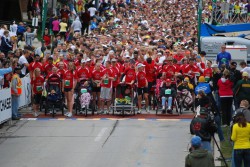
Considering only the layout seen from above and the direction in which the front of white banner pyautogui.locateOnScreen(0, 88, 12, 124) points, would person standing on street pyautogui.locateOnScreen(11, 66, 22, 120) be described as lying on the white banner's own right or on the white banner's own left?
on the white banner's own left

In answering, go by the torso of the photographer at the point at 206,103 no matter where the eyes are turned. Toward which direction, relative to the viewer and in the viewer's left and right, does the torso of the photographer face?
facing to the left of the viewer

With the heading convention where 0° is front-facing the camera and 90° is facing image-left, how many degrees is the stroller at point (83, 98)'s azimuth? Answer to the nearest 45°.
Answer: approximately 0°
